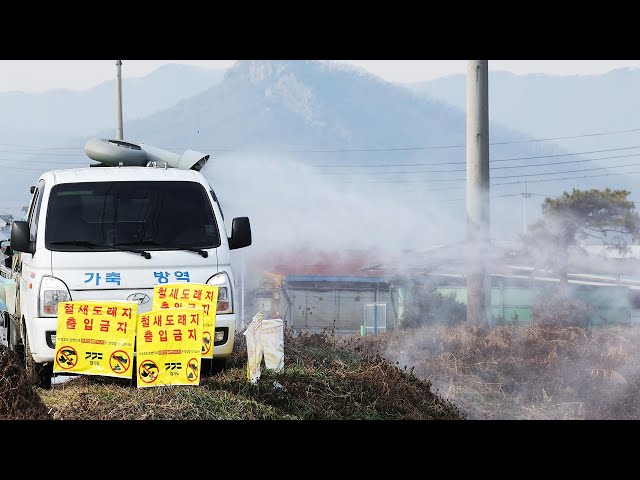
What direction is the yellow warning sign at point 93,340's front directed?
toward the camera

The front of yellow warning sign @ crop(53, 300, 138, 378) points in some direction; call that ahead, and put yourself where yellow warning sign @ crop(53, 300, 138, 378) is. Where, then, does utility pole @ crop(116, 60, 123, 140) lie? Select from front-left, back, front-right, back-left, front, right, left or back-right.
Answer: back

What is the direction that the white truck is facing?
toward the camera

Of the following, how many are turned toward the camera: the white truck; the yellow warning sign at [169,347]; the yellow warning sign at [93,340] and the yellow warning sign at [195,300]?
4

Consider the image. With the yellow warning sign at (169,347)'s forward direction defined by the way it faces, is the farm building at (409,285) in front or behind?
behind

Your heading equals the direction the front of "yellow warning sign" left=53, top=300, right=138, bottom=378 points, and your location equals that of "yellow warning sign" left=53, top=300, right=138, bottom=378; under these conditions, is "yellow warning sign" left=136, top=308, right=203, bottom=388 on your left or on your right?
on your left

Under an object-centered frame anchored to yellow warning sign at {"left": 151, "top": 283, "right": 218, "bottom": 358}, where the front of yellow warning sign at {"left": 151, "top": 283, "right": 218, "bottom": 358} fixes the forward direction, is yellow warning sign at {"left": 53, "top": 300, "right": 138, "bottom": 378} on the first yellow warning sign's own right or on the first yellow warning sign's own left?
on the first yellow warning sign's own right
